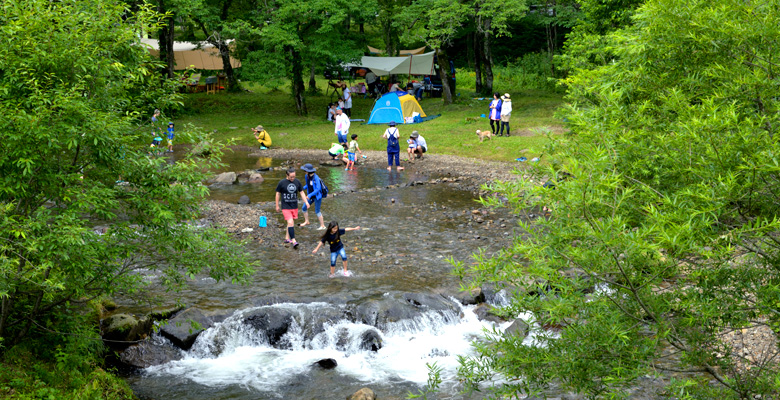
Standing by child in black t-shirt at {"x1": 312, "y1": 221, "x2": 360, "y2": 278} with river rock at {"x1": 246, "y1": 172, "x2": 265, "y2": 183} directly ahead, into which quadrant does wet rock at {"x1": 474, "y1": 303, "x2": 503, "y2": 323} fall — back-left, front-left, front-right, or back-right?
back-right

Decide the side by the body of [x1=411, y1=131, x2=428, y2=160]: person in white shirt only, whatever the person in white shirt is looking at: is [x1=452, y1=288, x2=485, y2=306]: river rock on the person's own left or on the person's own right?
on the person's own left

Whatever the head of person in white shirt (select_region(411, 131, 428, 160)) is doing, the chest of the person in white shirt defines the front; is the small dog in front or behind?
behind

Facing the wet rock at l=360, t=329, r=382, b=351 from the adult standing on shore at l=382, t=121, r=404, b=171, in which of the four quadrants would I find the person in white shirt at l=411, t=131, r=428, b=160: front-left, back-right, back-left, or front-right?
back-left

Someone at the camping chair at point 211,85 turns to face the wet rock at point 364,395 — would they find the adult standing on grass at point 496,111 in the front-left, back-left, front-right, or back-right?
front-left

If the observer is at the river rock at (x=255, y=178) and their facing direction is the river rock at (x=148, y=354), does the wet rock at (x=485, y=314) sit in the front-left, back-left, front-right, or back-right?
front-left
